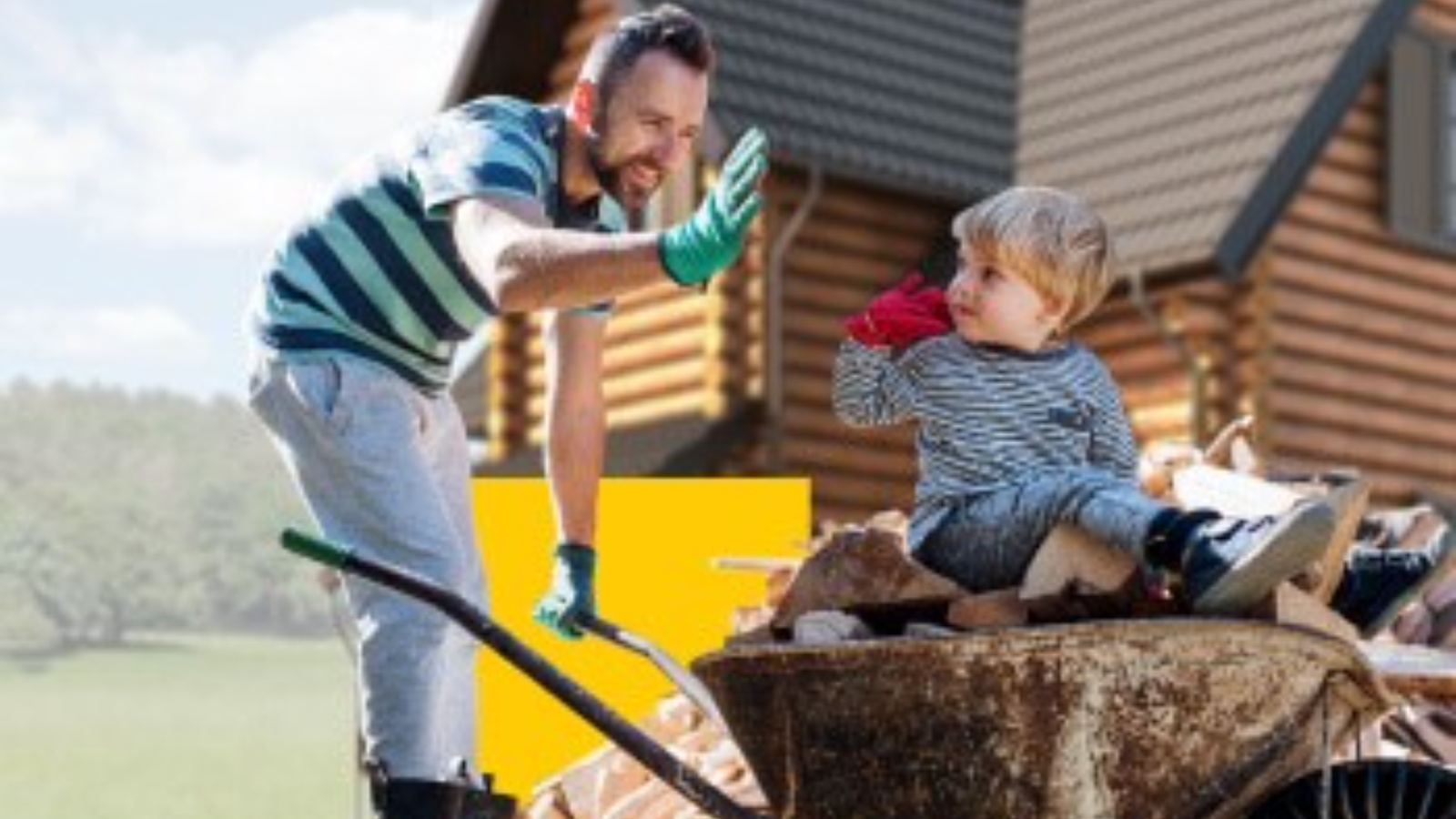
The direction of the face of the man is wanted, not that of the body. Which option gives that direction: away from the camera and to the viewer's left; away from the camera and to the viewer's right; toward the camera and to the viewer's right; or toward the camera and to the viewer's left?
toward the camera and to the viewer's right

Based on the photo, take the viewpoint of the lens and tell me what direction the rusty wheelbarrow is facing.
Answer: facing to the right of the viewer

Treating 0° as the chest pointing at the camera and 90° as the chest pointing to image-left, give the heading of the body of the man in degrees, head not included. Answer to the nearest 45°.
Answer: approximately 270°

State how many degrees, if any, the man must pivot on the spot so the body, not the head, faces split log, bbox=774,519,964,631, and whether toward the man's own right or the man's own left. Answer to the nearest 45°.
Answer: approximately 45° to the man's own right
